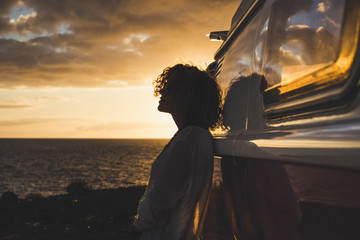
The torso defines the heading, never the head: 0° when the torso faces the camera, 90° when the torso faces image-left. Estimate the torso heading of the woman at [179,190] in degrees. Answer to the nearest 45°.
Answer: approximately 90°

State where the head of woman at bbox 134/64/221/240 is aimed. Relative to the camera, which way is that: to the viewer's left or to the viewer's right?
to the viewer's left

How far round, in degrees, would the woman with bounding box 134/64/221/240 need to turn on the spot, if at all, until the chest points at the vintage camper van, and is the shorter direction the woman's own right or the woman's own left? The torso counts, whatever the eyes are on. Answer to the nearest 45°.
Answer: approximately 135° to the woman's own left
